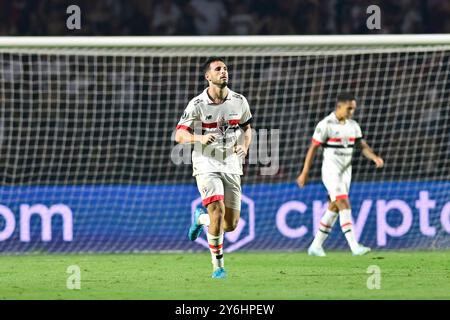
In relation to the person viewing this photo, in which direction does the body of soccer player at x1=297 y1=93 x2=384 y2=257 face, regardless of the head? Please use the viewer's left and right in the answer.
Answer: facing the viewer and to the right of the viewer

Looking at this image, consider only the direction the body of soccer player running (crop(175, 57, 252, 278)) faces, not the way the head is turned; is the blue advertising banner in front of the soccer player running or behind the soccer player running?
behind

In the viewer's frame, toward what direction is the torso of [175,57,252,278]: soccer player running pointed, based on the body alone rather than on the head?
toward the camera

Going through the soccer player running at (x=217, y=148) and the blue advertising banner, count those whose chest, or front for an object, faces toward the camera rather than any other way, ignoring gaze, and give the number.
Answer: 2

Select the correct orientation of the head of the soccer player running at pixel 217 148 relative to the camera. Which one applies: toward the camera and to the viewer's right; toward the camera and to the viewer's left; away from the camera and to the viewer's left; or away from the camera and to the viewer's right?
toward the camera and to the viewer's right

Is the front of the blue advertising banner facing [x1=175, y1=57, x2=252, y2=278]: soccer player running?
yes

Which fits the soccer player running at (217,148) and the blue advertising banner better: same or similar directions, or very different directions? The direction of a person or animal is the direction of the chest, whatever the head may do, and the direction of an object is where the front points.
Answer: same or similar directions
